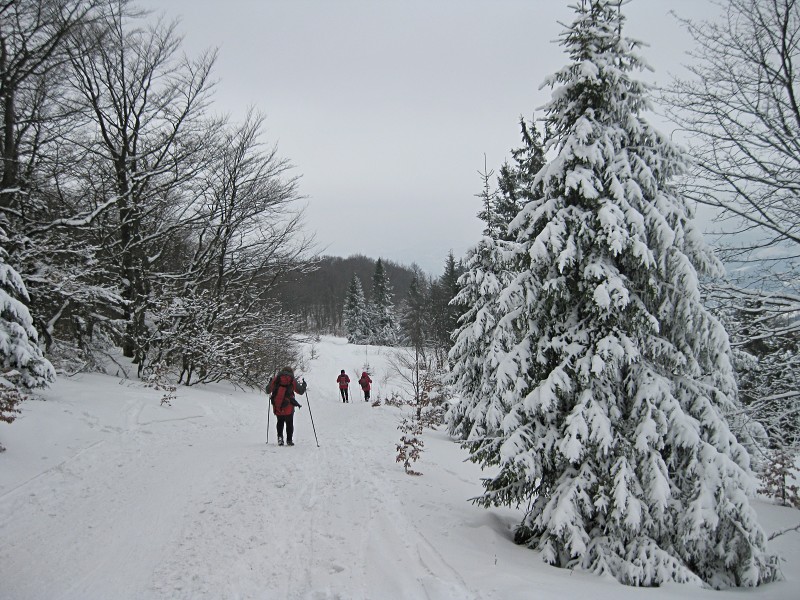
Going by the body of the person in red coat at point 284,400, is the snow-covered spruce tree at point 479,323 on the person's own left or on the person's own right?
on the person's own right

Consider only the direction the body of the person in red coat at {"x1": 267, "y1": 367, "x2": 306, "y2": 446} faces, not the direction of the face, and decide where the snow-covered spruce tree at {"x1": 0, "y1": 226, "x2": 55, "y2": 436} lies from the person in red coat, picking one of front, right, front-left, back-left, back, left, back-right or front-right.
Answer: back-left

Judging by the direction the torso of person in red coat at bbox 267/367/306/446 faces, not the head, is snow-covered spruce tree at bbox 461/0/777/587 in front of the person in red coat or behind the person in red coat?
behind

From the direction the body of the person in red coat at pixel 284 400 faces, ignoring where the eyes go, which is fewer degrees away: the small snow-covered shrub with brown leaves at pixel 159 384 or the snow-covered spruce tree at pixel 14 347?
the small snow-covered shrub with brown leaves

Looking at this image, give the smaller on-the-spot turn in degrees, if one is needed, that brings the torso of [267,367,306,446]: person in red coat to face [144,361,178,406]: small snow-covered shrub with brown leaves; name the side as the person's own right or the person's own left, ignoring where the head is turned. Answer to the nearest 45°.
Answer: approximately 45° to the person's own left

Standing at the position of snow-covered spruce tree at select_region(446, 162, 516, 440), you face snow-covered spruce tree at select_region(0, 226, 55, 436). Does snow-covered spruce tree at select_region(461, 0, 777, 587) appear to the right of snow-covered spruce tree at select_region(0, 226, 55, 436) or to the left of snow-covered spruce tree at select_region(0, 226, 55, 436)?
left

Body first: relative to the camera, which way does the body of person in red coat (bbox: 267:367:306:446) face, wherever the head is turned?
away from the camera

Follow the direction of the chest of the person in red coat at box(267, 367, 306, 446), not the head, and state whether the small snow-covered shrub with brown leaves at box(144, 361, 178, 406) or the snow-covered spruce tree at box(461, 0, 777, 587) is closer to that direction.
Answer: the small snow-covered shrub with brown leaves
